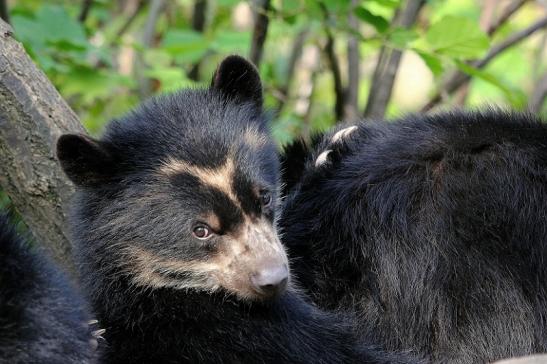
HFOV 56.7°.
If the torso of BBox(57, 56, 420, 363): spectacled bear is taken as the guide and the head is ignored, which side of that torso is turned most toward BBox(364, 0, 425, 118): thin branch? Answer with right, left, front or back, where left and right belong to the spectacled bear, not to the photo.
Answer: left

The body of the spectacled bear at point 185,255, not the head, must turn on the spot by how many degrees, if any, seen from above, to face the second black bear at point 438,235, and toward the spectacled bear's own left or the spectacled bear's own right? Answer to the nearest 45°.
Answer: approximately 45° to the spectacled bear's own left

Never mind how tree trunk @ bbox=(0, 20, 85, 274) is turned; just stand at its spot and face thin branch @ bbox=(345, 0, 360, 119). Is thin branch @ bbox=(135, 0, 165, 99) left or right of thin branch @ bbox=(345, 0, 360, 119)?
left

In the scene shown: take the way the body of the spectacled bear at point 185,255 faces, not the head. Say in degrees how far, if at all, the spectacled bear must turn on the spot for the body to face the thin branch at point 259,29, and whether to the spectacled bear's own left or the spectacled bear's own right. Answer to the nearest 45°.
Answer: approximately 135° to the spectacled bear's own left

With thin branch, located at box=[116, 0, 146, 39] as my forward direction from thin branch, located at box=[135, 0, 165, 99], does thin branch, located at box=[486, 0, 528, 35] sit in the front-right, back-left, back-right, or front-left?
back-right

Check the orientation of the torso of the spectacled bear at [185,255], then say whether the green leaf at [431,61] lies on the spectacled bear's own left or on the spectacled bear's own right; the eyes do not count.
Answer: on the spectacled bear's own left
